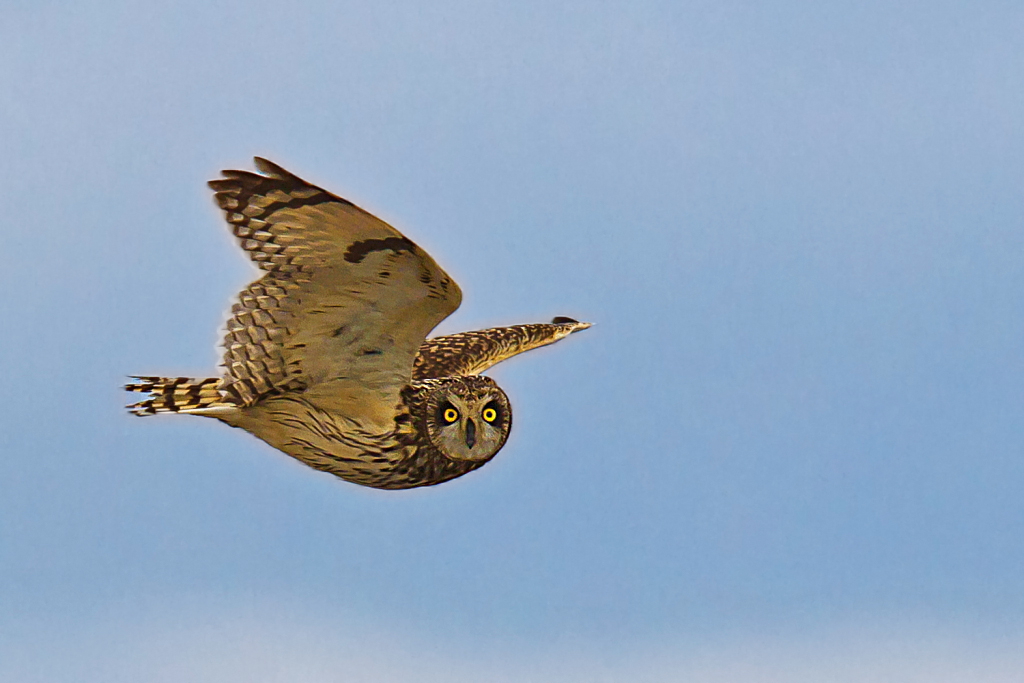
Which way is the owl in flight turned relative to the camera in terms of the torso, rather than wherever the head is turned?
to the viewer's right
